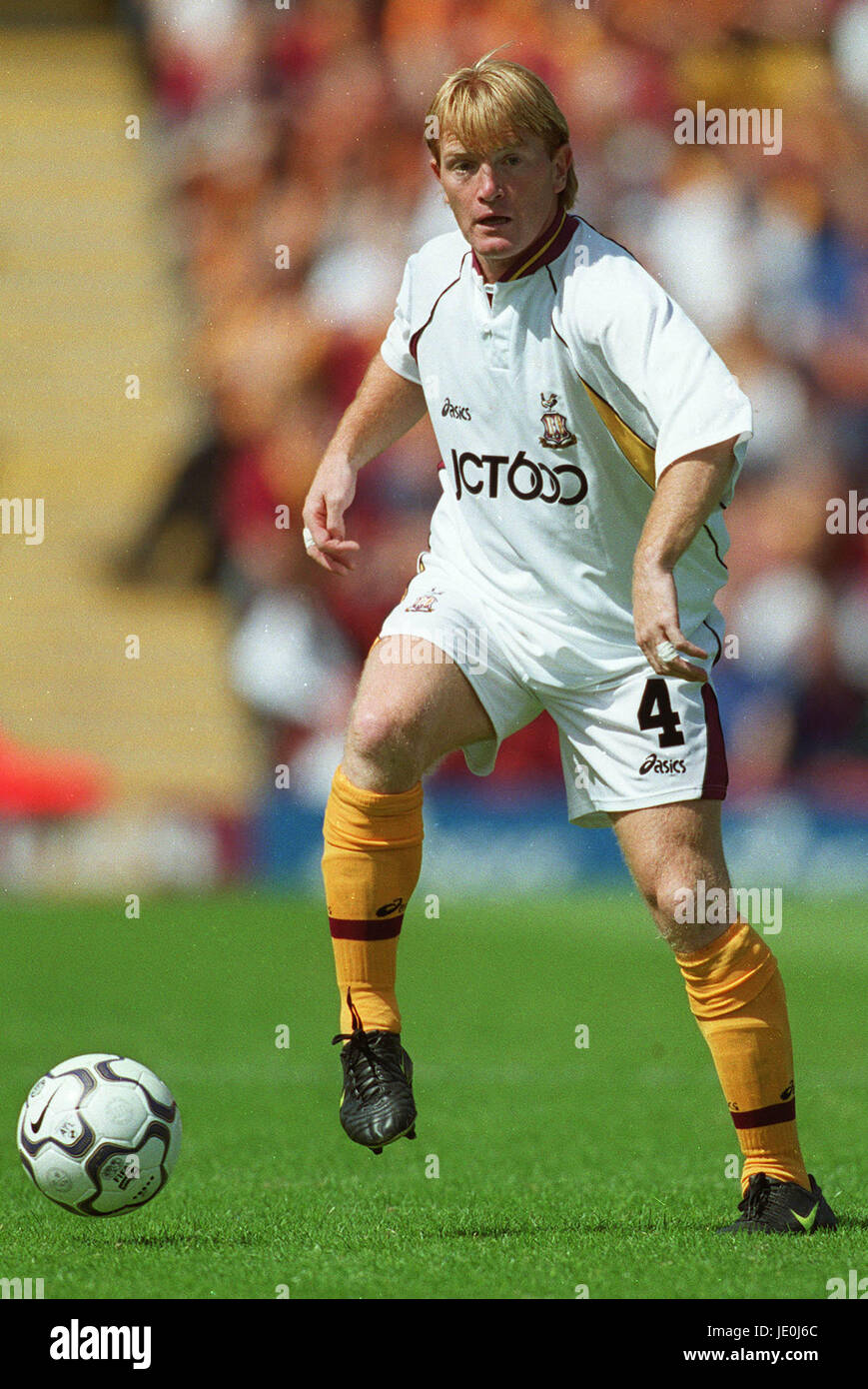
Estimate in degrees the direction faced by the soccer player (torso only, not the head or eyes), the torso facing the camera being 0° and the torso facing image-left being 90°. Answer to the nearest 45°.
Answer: approximately 45°

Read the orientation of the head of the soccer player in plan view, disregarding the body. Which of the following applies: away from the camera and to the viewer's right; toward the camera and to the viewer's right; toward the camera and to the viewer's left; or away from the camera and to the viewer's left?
toward the camera and to the viewer's left
